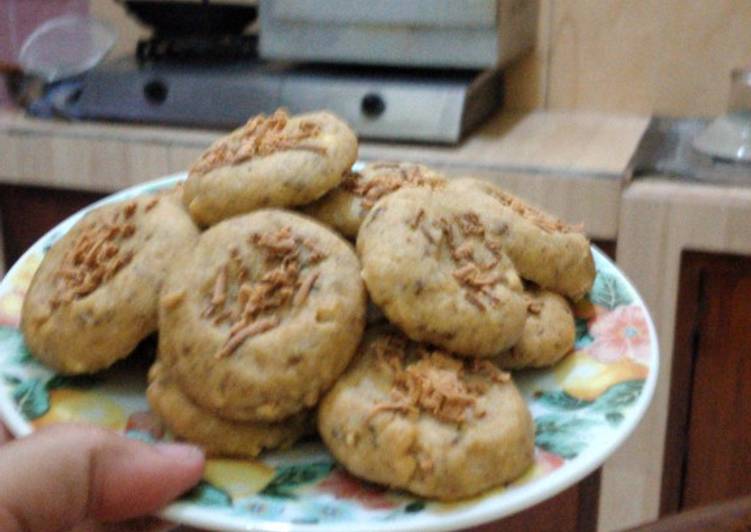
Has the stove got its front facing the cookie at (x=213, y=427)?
yes

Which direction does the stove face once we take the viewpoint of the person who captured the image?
facing the viewer

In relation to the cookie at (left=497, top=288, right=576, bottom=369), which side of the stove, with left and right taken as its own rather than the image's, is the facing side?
front

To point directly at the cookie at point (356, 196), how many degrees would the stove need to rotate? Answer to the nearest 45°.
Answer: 0° — it already faces it

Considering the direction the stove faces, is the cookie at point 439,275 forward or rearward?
forward

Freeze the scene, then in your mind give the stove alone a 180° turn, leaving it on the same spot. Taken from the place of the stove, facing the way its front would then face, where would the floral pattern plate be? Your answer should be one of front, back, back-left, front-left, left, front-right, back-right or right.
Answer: back

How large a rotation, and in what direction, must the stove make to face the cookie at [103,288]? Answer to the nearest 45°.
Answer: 0° — it already faces it

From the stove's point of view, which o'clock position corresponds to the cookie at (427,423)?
The cookie is roughly at 12 o'clock from the stove.

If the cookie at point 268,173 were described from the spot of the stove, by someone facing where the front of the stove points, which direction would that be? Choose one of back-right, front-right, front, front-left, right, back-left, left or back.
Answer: front

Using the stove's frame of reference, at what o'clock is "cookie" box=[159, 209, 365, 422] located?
The cookie is roughly at 12 o'clock from the stove.
